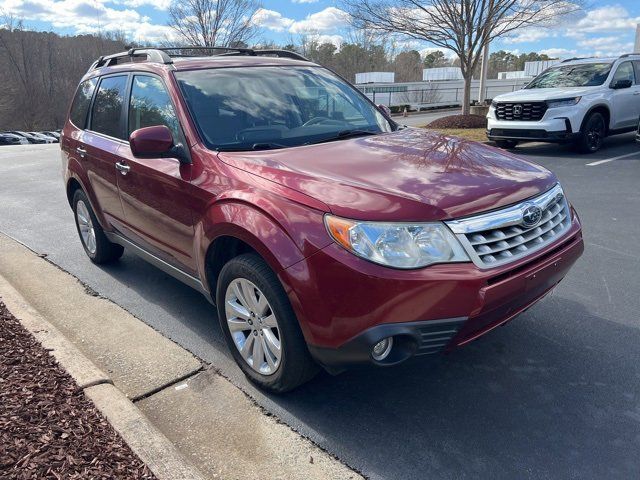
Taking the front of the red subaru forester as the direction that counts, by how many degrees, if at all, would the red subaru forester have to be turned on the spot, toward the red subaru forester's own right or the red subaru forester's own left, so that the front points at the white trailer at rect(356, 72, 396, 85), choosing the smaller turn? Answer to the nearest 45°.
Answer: approximately 135° to the red subaru forester's own left

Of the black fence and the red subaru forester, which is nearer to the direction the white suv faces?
the red subaru forester

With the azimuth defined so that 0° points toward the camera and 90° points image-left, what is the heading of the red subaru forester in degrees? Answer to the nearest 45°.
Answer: approximately 315°

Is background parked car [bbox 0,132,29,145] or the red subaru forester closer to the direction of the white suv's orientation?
the red subaru forester

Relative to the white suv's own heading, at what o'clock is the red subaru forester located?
The red subaru forester is roughly at 11 o'clock from the white suv.

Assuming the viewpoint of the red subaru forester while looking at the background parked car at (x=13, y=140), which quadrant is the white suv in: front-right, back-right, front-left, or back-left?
front-right

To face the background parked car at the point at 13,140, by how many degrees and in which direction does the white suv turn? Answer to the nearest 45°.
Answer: approximately 90° to its right

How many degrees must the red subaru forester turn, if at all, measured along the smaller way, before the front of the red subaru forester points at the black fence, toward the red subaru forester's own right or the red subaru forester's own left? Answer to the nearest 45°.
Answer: approximately 135° to the red subaru forester's own left

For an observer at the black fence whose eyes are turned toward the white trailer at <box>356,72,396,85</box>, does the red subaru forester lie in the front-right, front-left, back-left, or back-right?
back-left

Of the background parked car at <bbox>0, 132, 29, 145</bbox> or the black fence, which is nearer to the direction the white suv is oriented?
the background parked car

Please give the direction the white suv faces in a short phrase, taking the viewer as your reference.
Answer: facing the viewer and to the left of the viewer

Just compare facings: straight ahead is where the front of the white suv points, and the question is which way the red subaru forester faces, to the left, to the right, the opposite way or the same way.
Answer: to the left

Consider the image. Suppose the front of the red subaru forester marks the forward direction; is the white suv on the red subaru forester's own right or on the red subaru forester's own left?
on the red subaru forester's own left

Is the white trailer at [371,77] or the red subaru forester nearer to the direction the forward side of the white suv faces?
the red subaru forester

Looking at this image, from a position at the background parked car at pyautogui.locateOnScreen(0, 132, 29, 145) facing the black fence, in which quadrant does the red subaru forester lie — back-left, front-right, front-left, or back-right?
front-right

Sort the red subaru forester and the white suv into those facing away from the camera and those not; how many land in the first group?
0

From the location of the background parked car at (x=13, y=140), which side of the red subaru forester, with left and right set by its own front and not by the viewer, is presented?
back
